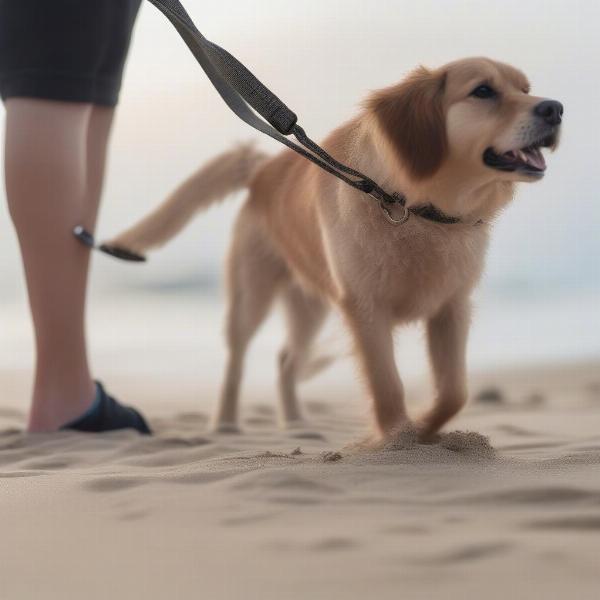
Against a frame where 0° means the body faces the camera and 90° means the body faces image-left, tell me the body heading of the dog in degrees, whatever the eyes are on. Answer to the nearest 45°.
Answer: approximately 315°
